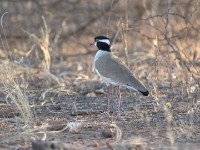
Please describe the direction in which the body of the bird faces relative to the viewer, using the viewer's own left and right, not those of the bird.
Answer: facing to the left of the viewer
